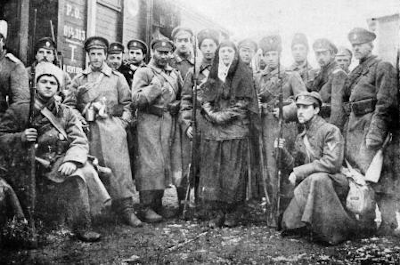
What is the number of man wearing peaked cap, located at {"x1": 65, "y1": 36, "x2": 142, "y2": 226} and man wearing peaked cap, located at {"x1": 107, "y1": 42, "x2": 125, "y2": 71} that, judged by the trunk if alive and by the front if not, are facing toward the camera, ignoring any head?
2

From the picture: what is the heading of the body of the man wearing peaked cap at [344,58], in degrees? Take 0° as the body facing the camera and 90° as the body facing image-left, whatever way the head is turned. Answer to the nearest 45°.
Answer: approximately 45°

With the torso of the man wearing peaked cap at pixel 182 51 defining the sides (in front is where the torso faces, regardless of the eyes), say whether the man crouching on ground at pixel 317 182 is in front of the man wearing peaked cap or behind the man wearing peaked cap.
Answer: in front

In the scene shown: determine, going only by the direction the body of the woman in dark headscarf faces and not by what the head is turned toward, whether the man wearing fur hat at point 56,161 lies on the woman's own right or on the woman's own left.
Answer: on the woman's own right

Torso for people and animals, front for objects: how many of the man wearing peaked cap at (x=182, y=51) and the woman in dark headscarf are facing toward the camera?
2

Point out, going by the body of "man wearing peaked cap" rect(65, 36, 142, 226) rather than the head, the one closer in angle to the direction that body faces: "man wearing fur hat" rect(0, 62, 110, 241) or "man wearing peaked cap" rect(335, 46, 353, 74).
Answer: the man wearing fur hat

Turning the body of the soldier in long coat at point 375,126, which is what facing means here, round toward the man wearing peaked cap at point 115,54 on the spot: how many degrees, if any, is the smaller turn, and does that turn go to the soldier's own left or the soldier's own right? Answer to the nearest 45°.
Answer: approximately 45° to the soldier's own right

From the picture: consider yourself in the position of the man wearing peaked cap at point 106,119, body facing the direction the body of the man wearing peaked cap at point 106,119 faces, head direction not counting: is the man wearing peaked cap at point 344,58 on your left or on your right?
on your left

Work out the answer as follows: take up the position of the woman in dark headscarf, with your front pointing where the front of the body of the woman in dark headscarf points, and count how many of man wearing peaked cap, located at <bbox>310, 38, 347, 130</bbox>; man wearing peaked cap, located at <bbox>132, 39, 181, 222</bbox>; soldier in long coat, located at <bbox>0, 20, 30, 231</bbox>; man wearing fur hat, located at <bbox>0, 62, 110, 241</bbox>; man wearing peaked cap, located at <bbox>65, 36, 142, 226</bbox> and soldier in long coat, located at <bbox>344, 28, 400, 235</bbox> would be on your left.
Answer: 2
